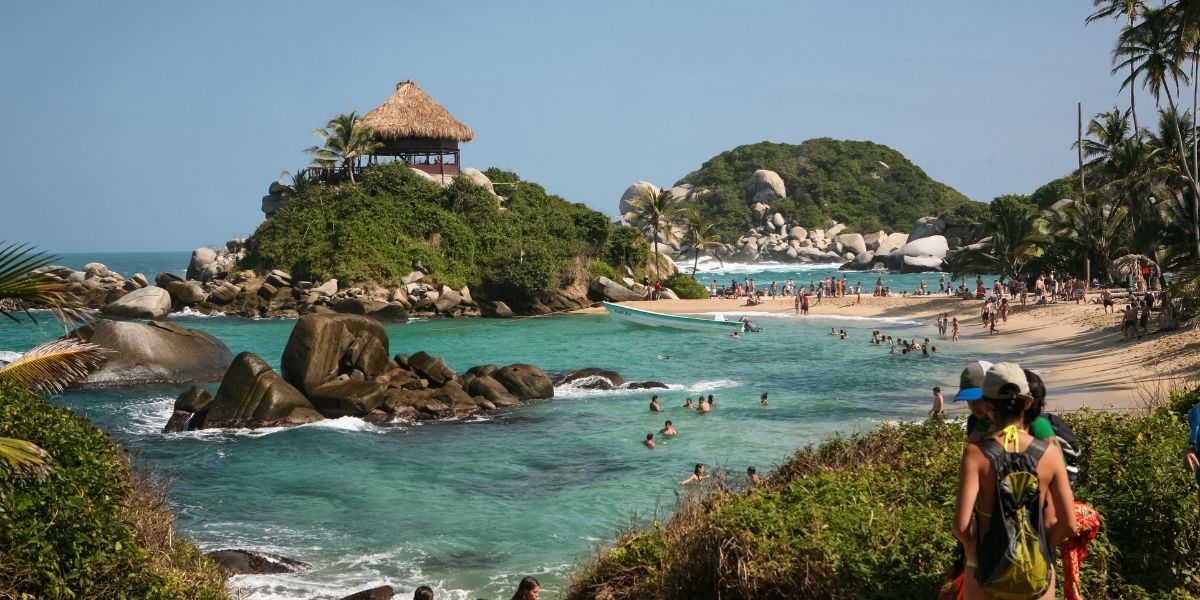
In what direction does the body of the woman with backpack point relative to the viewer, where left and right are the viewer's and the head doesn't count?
facing away from the viewer

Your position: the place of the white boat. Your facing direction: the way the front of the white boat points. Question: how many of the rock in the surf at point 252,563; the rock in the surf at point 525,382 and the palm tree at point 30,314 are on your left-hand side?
3

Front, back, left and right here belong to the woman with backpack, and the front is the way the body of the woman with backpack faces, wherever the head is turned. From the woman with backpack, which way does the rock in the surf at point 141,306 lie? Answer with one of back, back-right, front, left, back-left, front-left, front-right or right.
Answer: front-left

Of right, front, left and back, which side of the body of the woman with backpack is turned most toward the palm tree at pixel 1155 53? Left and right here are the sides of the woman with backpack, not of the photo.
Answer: front

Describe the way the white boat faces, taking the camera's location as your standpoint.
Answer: facing to the left of the viewer

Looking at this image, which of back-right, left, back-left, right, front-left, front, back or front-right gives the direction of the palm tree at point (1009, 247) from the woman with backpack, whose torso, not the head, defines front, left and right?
front

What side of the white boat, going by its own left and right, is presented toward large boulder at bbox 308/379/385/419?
left

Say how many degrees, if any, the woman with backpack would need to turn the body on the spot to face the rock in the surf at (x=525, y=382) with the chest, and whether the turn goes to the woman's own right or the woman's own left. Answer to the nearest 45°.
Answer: approximately 45° to the woman's own left

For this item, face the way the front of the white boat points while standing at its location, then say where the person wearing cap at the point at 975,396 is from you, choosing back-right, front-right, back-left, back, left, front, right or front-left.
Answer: left

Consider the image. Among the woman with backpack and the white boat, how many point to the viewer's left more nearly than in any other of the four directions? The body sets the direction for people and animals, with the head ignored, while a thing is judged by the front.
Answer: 1

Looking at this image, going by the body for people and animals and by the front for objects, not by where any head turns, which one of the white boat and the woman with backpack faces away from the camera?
the woman with backpack

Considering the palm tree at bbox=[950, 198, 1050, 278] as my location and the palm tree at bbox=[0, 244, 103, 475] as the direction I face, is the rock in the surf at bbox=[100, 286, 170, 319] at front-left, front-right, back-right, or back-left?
front-right

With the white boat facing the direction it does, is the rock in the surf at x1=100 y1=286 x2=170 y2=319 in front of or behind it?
in front

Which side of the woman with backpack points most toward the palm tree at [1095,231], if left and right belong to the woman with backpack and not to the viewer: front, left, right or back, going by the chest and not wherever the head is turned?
front

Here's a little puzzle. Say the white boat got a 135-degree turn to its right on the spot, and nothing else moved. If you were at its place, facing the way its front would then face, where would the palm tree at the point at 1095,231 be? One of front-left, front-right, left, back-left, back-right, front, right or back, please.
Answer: front-right

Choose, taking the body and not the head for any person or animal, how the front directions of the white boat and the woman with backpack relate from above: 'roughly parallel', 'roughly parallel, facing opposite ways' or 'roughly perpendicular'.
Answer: roughly perpendicular

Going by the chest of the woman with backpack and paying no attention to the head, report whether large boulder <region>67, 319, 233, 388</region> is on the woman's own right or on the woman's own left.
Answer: on the woman's own left
